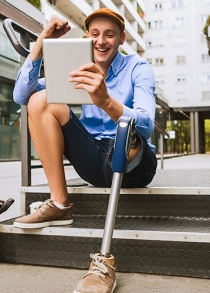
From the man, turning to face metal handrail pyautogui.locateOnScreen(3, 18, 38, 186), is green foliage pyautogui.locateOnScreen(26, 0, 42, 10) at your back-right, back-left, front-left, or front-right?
front-right

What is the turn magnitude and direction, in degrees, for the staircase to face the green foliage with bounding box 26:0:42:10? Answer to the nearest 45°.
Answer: approximately 180°

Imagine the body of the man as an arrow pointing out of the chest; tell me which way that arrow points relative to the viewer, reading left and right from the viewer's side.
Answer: facing the viewer and to the left of the viewer

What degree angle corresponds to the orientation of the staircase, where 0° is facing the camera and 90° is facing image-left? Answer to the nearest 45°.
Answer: approximately 0°

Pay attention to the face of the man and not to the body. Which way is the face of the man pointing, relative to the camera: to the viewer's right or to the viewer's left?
to the viewer's left

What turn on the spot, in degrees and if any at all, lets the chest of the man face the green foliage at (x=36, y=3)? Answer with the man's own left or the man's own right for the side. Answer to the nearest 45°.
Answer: approximately 135° to the man's own right

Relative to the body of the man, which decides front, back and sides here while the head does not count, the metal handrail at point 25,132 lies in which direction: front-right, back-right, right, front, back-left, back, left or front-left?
right
